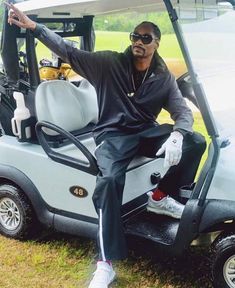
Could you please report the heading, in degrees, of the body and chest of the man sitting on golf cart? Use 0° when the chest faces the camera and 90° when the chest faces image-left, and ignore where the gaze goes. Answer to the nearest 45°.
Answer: approximately 0°

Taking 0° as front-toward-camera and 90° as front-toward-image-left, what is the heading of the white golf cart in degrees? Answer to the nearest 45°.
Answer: approximately 315°
